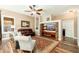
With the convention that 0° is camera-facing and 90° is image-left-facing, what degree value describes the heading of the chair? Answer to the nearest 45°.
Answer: approximately 225°

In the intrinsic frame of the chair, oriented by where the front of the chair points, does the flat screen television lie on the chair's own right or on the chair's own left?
on the chair's own right

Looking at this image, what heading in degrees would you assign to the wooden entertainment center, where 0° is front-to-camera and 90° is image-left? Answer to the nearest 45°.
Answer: approximately 45°

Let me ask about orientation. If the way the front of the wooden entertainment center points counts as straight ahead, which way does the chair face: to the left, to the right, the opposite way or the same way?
the opposite way

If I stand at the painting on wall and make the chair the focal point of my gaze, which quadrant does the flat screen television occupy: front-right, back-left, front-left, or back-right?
front-left
